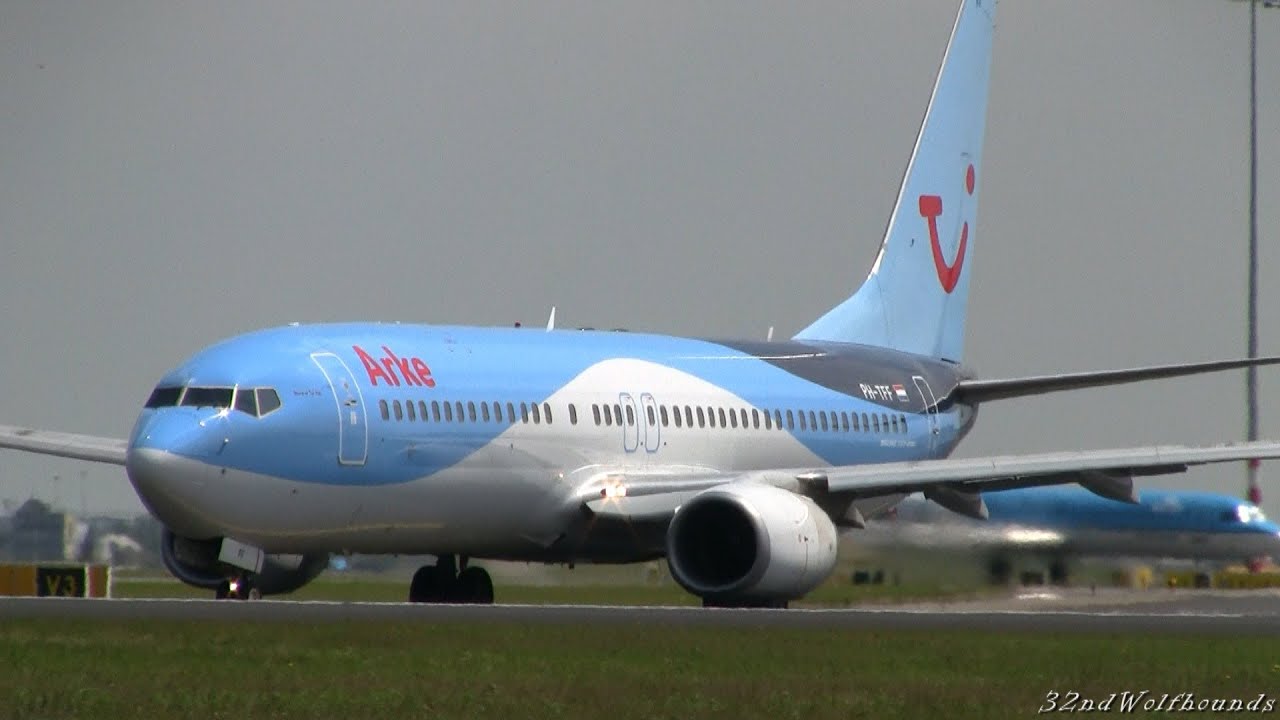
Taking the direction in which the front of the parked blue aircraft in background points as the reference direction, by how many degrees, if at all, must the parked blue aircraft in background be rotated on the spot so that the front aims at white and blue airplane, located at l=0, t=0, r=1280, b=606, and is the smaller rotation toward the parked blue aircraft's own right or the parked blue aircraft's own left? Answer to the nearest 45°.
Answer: approximately 135° to the parked blue aircraft's own right

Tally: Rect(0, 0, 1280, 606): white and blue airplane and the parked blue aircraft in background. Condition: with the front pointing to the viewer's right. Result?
1

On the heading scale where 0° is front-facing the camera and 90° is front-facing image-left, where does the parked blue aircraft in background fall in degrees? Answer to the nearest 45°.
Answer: approximately 270°

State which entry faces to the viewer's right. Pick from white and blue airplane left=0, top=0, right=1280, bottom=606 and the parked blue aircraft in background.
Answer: the parked blue aircraft in background

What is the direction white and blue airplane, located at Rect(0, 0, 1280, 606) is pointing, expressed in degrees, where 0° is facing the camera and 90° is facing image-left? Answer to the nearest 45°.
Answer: approximately 45°
